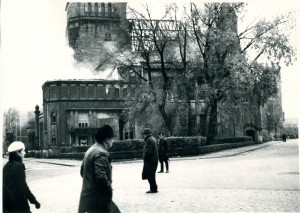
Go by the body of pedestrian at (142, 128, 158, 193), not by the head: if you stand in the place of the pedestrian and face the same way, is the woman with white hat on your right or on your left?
on your left

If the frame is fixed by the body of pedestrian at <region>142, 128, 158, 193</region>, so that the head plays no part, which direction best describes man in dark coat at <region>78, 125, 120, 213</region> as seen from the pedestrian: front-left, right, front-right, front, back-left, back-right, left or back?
left
